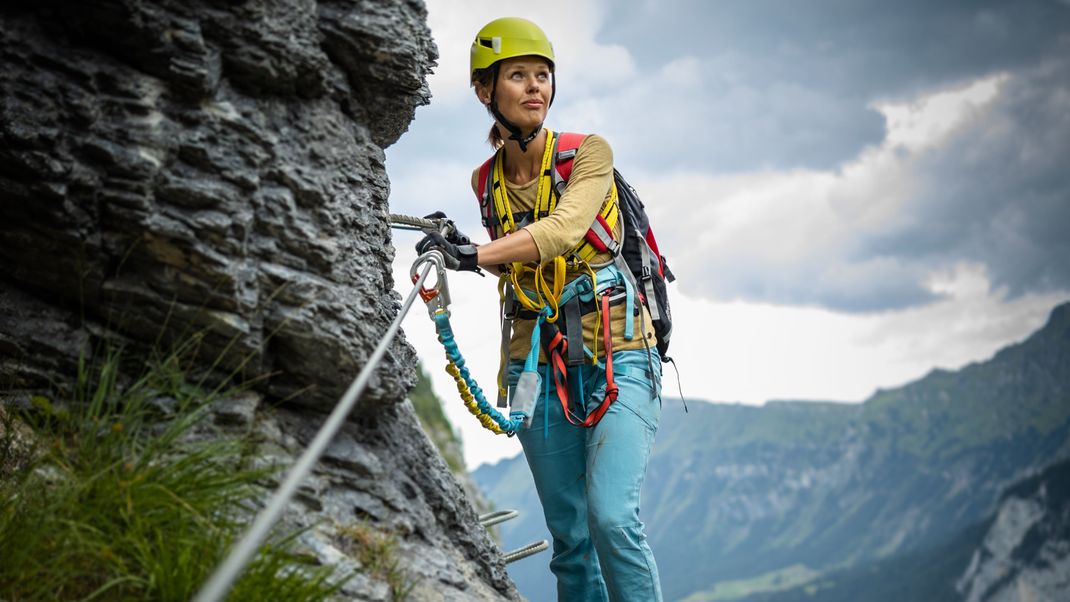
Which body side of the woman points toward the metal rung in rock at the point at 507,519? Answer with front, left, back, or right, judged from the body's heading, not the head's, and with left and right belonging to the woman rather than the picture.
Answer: right

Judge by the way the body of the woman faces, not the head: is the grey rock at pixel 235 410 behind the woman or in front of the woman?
in front

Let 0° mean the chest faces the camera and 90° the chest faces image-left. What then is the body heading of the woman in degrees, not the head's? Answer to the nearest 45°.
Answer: approximately 45°

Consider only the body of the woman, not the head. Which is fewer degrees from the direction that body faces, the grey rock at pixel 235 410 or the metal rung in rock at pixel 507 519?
the grey rock
